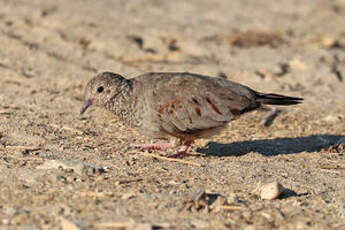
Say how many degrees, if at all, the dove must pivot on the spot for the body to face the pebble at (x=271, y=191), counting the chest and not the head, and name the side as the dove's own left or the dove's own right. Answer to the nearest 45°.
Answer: approximately 135° to the dove's own left

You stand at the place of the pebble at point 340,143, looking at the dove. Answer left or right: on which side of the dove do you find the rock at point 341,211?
left

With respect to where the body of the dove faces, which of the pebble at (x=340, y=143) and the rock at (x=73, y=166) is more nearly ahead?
the rock

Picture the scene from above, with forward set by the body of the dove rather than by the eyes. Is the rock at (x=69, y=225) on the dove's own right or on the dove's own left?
on the dove's own left

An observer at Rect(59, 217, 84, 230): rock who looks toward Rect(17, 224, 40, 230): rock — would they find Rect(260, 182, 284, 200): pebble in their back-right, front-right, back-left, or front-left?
back-right

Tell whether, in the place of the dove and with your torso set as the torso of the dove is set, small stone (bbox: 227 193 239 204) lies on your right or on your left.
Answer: on your left

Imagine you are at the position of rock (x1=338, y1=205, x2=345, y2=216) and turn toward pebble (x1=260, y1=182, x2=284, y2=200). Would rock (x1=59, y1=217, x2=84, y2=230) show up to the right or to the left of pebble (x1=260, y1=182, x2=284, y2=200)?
left

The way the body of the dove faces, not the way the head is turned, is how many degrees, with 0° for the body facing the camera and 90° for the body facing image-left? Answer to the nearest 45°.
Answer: approximately 90°

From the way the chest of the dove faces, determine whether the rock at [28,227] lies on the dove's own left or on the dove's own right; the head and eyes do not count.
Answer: on the dove's own left

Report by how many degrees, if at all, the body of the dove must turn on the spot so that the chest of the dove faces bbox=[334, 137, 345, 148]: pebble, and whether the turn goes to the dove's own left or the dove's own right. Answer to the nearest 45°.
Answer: approximately 180°

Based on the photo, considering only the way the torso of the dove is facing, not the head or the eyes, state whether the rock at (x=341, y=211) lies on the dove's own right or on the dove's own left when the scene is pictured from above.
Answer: on the dove's own left
